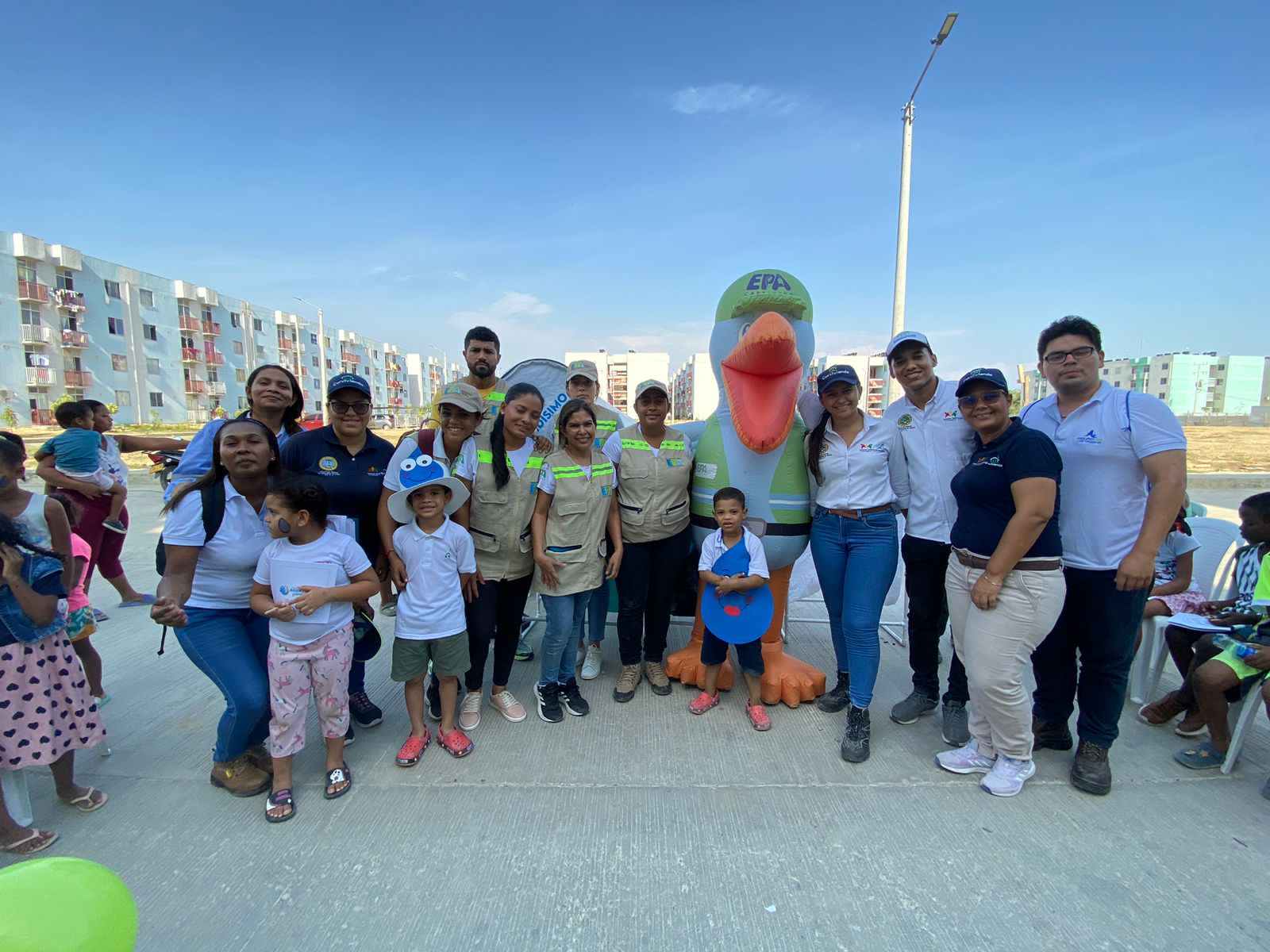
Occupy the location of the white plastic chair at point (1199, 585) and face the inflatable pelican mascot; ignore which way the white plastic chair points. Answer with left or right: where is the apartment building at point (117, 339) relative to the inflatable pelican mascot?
right

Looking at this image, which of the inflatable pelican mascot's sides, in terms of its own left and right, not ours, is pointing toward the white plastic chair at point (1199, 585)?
left

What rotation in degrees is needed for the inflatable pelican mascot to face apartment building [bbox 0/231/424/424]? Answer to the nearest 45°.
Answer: approximately 135° to its right

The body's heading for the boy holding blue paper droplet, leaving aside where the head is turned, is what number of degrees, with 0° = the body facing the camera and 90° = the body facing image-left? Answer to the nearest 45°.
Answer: approximately 0°

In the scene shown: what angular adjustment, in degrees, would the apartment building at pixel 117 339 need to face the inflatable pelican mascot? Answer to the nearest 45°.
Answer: approximately 45° to its right

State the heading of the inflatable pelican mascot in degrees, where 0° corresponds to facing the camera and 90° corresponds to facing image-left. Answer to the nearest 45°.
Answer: approximately 0°

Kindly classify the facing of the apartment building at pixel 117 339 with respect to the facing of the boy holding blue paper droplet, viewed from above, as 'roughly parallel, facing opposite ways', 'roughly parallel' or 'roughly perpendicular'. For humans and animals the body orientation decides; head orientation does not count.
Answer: roughly perpendicular

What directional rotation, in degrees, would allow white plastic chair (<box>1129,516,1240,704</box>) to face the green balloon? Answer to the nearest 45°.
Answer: approximately 45° to its left

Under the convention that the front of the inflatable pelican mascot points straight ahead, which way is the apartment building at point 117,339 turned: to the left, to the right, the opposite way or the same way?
to the left
